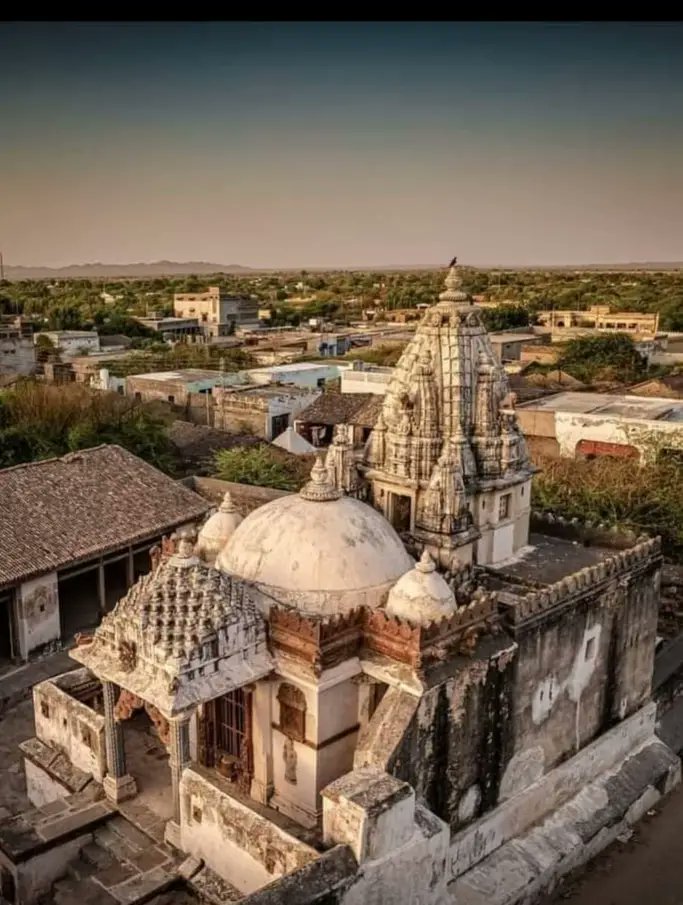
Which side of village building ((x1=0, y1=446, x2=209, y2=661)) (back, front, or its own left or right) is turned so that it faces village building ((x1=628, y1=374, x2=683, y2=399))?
left

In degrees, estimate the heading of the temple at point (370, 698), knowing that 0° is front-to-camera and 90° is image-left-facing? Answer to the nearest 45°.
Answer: approximately 45°

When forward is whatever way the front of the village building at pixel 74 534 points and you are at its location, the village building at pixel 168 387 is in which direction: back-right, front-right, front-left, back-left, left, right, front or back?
back-left

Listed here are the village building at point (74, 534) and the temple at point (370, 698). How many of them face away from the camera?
0

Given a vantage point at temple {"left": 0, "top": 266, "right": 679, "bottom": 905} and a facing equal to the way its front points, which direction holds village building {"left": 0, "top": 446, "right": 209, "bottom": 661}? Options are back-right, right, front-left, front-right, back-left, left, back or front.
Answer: right

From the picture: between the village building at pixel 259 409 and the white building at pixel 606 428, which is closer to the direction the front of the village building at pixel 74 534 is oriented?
the white building

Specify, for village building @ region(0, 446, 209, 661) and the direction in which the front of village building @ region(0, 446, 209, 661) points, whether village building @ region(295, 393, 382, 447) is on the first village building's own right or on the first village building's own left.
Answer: on the first village building's own left

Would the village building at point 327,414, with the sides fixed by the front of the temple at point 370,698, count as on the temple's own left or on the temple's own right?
on the temple's own right

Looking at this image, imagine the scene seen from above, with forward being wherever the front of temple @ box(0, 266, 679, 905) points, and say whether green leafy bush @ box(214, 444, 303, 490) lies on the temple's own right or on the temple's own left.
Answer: on the temple's own right

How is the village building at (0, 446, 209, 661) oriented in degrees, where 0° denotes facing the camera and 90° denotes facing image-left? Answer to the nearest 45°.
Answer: approximately 315°
